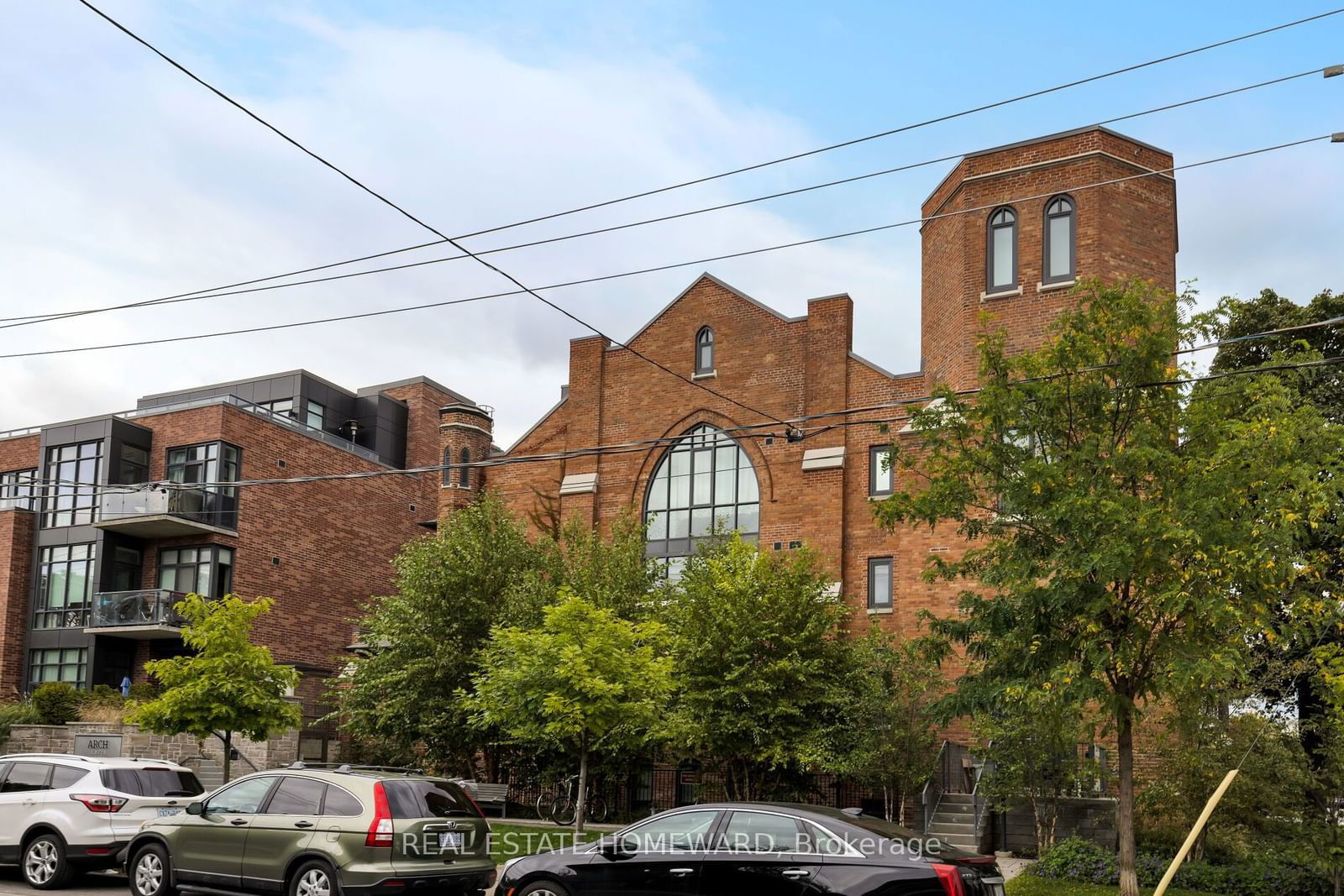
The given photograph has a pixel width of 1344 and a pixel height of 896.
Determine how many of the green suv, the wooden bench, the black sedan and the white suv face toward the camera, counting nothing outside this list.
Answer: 1

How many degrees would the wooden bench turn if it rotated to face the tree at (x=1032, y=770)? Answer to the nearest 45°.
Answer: approximately 45° to its left

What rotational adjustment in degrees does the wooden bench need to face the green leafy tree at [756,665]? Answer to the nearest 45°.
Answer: approximately 45° to its left

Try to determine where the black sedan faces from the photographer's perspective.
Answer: facing to the left of the viewer

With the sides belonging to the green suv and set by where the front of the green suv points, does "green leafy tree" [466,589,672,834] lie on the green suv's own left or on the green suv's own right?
on the green suv's own right

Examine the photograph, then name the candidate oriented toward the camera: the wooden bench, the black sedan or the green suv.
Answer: the wooden bench

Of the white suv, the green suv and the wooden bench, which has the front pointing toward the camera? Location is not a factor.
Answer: the wooden bench

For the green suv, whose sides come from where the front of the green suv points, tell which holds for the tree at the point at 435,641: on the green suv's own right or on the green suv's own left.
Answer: on the green suv's own right

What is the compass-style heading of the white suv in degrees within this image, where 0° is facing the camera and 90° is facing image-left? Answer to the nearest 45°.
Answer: approximately 135°

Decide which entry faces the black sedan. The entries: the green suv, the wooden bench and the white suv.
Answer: the wooden bench

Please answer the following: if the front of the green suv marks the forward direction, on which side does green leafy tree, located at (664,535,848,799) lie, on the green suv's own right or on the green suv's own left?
on the green suv's own right

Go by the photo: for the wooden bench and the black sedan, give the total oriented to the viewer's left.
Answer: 1

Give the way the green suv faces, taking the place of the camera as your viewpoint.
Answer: facing away from the viewer and to the left of the viewer

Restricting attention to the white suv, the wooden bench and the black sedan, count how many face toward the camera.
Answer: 1

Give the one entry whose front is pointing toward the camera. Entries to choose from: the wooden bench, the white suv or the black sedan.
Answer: the wooden bench

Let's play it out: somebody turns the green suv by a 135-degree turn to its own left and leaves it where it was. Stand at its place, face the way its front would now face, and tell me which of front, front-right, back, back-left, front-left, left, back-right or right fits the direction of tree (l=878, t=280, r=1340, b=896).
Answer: left
